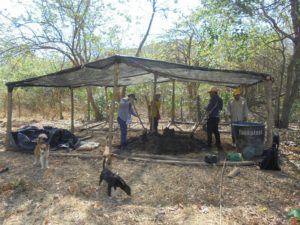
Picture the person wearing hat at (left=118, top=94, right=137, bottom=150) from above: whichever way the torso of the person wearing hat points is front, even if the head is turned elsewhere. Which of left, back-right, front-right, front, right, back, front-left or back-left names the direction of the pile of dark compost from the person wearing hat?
front

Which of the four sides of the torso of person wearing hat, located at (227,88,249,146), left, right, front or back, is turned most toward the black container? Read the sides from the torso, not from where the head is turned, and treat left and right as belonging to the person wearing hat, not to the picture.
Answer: front

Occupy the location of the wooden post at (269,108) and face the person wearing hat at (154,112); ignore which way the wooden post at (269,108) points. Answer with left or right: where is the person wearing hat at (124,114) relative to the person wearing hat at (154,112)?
left

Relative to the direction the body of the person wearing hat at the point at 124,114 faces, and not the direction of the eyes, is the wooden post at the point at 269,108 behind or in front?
in front

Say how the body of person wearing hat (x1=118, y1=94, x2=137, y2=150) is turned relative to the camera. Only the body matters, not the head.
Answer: to the viewer's right

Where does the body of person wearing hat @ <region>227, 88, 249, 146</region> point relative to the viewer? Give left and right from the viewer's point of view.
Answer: facing the viewer
